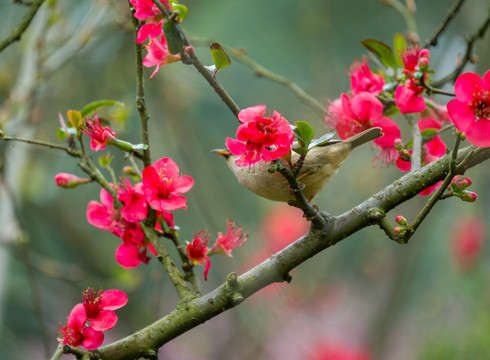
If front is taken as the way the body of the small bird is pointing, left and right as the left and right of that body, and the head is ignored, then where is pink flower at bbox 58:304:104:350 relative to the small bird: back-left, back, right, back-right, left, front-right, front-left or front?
front-left

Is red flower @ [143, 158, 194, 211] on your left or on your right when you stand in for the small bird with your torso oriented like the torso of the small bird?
on your left

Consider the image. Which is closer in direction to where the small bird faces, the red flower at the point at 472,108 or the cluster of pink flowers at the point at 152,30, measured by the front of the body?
the cluster of pink flowers

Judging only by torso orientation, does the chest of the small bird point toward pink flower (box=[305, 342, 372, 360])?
no

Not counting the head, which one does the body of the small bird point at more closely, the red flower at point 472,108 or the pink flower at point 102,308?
the pink flower

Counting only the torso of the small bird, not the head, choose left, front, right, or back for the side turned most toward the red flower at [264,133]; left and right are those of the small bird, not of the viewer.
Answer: left

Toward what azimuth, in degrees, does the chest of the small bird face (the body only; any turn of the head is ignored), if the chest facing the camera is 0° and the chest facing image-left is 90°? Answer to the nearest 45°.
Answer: approximately 90°

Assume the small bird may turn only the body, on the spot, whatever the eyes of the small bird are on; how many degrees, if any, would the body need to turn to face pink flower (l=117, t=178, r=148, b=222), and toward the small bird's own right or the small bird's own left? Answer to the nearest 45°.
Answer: approximately 45° to the small bird's own left
